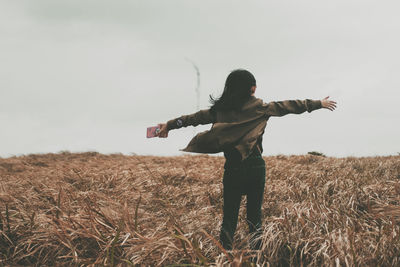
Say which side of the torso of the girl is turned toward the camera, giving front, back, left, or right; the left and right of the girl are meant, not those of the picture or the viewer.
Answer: back
